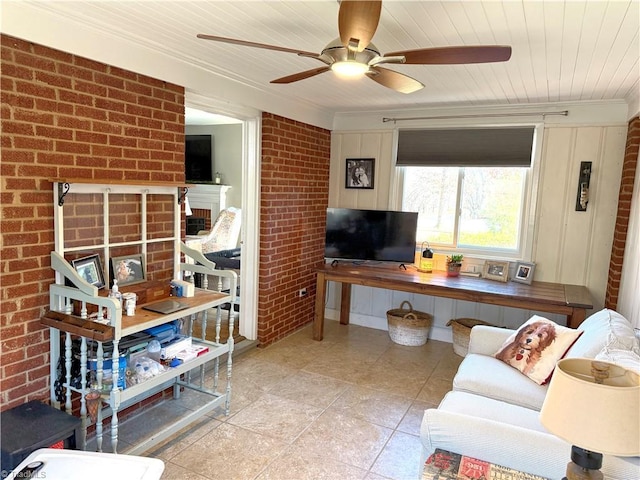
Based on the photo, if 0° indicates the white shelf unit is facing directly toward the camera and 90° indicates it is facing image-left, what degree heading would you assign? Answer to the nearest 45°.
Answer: approximately 315°

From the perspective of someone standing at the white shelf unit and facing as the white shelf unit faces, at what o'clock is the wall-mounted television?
The wall-mounted television is roughly at 8 o'clock from the white shelf unit.

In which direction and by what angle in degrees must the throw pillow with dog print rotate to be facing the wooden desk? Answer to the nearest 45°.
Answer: approximately 90° to its right

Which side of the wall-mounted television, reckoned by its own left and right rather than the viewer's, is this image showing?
front

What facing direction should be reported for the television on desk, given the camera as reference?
facing the viewer

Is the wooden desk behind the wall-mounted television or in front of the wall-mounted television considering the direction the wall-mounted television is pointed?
in front

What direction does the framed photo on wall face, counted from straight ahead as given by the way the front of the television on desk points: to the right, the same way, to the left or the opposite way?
the same way

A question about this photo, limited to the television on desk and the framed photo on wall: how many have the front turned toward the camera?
2

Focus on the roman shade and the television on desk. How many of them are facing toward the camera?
2

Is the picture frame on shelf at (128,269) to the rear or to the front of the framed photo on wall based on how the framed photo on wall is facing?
to the front

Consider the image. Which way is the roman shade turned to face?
toward the camera

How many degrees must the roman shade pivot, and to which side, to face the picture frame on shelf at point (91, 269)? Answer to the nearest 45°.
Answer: approximately 45° to its right

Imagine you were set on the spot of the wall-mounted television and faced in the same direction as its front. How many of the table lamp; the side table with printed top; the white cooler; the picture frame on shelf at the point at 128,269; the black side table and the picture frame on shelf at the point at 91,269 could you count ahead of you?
6
